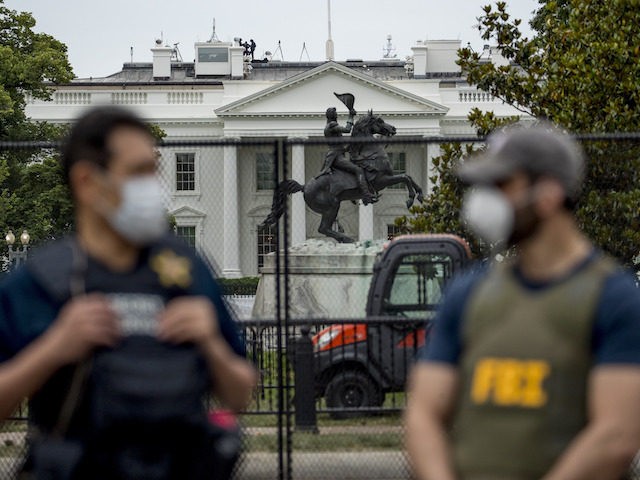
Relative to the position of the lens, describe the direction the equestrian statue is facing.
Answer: facing to the right of the viewer

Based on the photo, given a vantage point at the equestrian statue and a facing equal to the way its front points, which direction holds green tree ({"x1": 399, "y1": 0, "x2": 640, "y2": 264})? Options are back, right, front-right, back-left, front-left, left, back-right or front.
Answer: front

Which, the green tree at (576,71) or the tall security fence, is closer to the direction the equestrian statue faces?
the green tree

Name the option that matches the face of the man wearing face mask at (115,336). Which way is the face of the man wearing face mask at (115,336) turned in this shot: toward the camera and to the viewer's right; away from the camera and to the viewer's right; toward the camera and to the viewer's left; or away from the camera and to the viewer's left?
toward the camera and to the viewer's right

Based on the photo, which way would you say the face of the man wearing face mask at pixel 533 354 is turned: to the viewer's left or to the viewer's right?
to the viewer's left
